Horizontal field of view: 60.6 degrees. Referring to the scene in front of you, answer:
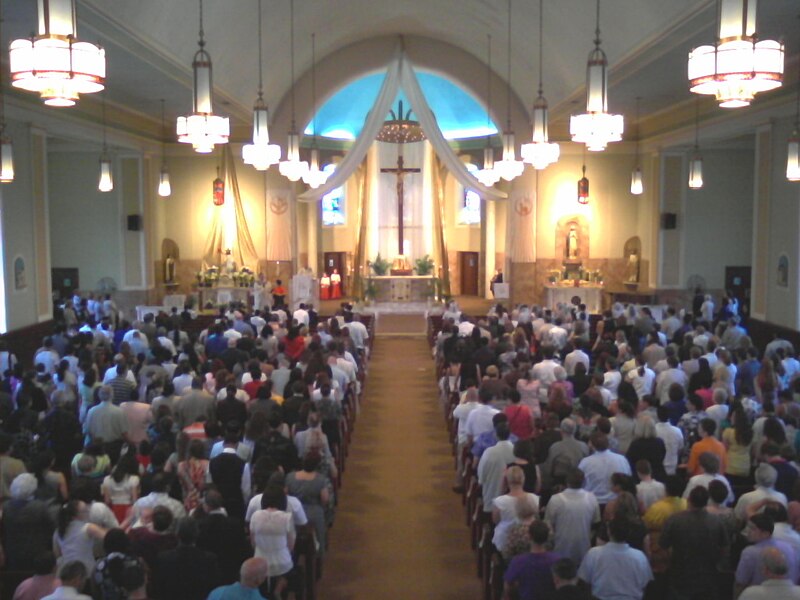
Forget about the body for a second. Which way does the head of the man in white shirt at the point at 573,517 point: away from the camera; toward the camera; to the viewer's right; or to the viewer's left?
away from the camera

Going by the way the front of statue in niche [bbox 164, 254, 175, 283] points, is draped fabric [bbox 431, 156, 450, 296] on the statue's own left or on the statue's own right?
on the statue's own left

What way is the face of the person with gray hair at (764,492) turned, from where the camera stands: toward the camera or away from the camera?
away from the camera

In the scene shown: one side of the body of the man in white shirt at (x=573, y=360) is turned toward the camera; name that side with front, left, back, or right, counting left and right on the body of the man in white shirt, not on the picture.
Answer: back

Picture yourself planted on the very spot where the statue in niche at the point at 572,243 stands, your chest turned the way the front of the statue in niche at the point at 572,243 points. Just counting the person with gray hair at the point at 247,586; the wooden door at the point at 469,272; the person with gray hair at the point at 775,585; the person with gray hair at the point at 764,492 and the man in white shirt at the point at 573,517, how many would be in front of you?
4

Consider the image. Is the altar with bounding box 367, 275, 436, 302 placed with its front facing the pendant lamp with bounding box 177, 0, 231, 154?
yes

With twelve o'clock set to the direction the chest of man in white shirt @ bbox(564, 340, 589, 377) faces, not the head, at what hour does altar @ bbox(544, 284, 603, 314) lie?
The altar is roughly at 12 o'clock from the man in white shirt.

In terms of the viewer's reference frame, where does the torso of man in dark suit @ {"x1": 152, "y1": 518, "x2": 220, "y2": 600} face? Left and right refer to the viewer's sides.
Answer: facing away from the viewer

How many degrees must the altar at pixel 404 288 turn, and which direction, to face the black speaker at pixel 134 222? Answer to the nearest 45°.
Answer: approximately 90° to its right

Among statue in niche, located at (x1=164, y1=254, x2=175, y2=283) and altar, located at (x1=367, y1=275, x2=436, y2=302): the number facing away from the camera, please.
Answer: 0

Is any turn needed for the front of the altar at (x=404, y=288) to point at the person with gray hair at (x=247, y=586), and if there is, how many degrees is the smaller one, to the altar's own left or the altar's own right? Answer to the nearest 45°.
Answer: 0° — it already faces them

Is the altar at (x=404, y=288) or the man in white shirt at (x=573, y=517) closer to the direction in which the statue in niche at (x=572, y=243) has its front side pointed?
the man in white shirt

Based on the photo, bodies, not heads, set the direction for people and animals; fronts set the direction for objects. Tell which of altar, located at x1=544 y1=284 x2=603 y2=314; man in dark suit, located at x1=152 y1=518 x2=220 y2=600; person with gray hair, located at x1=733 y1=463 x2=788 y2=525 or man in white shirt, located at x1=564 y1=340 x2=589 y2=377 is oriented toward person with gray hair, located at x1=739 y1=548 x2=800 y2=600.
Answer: the altar

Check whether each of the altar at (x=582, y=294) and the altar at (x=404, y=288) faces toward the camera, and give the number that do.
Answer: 2

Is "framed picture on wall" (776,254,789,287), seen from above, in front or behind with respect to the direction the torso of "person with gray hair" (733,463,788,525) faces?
in front

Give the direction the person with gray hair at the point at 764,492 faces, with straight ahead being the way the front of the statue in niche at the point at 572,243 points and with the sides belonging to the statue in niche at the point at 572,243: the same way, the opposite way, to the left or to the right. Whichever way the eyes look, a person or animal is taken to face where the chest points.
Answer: the opposite way
